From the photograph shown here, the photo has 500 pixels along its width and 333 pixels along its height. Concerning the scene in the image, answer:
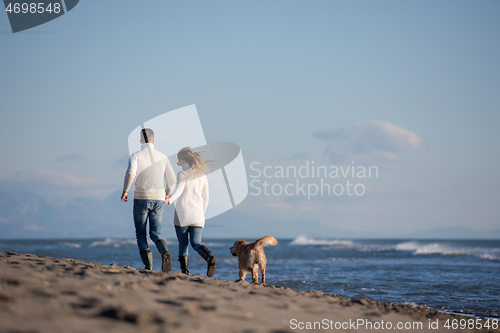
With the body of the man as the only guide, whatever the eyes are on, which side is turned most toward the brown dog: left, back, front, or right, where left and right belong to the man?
right

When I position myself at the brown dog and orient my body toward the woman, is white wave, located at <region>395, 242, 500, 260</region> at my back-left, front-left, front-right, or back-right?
back-right

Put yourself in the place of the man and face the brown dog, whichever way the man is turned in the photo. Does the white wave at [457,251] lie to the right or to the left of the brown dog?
left

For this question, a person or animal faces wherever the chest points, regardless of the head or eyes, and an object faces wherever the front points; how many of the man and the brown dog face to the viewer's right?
0

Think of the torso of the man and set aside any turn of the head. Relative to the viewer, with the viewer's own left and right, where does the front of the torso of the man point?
facing away from the viewer

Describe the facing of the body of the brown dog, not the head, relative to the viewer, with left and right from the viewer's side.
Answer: facing away from the viewer and to the left of the viewer
